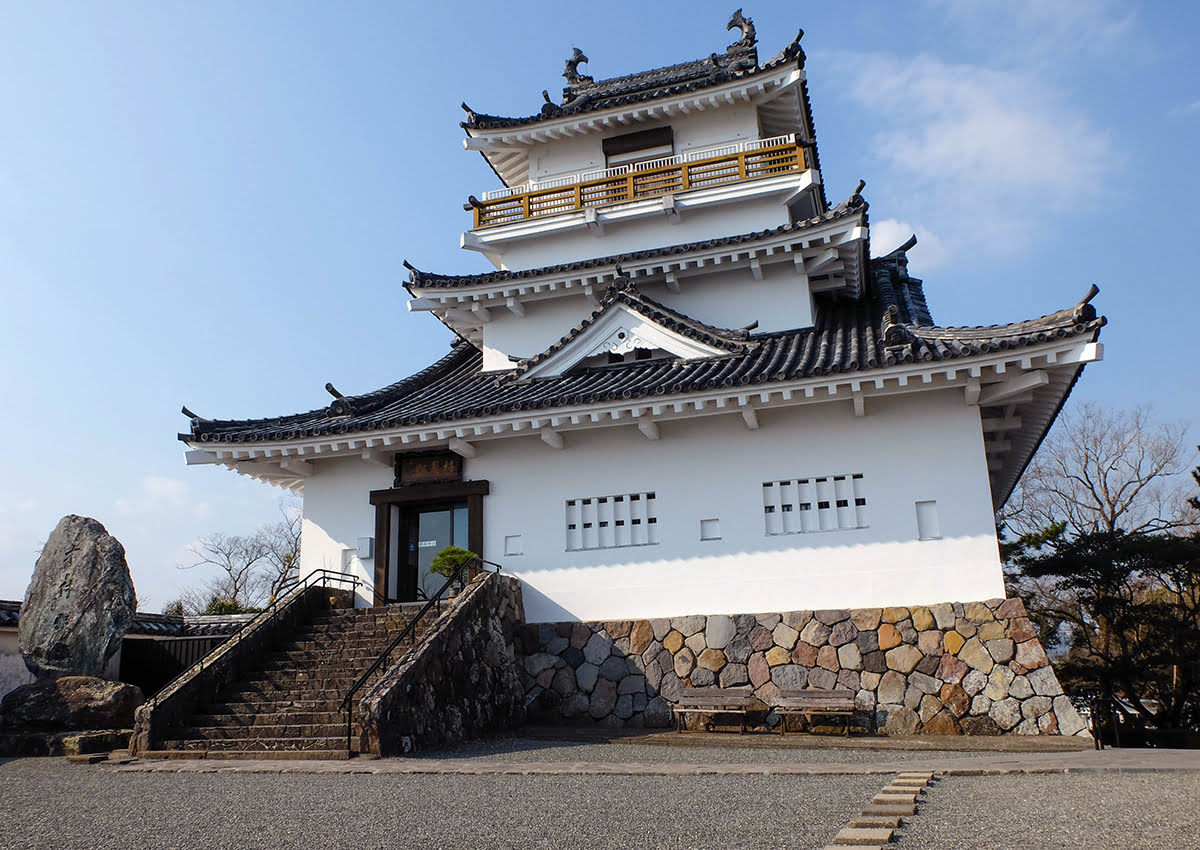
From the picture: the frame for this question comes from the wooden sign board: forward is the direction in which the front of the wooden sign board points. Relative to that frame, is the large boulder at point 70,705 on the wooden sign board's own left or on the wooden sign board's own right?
on the wooden sign board's own right

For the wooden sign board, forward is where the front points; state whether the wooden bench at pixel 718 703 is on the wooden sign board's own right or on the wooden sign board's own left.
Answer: on the wooden sign board's own left

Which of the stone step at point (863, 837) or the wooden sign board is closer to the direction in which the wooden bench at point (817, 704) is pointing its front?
the stone step

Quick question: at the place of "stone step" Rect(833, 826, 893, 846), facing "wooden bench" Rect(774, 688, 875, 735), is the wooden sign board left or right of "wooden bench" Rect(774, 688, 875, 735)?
left

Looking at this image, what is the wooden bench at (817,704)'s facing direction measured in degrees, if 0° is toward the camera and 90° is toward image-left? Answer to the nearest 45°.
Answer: approximately 0°

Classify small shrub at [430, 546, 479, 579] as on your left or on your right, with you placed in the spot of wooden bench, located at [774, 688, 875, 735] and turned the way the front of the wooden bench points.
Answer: on your right

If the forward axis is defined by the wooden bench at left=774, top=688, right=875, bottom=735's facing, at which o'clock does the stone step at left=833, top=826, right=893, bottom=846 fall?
The stone step is roughly at 12 o'clock from the wooden bench.

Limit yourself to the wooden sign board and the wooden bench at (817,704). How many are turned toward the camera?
2

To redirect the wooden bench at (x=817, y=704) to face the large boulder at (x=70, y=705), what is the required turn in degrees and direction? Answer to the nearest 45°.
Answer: approximately 90° to its right

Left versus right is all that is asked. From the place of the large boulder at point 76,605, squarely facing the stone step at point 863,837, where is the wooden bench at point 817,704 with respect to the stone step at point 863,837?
left

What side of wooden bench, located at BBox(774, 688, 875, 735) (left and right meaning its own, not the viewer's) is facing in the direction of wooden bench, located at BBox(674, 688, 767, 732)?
right
